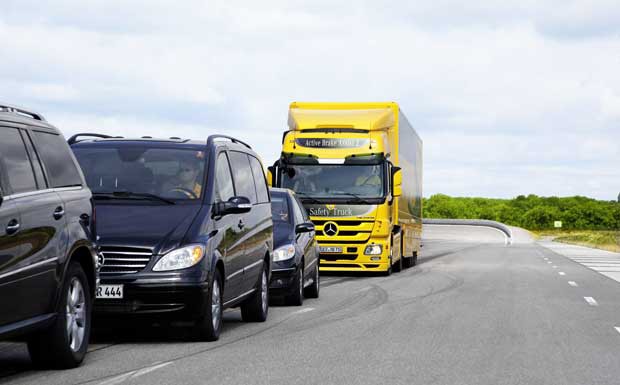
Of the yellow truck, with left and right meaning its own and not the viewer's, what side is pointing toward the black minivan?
front

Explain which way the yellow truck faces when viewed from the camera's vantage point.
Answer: facing the viewer

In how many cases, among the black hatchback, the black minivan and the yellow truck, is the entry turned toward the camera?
3

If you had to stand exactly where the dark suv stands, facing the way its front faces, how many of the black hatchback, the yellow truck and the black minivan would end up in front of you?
0

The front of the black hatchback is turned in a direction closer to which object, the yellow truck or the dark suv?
the dark suv

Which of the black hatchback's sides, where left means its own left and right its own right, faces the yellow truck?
back

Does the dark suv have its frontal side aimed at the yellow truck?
no

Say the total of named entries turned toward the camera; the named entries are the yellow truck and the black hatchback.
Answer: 2

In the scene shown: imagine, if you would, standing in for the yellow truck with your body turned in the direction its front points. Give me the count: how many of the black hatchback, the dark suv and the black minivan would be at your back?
0

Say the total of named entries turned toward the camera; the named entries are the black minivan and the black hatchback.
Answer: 2

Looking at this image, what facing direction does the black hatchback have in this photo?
toward the camera
